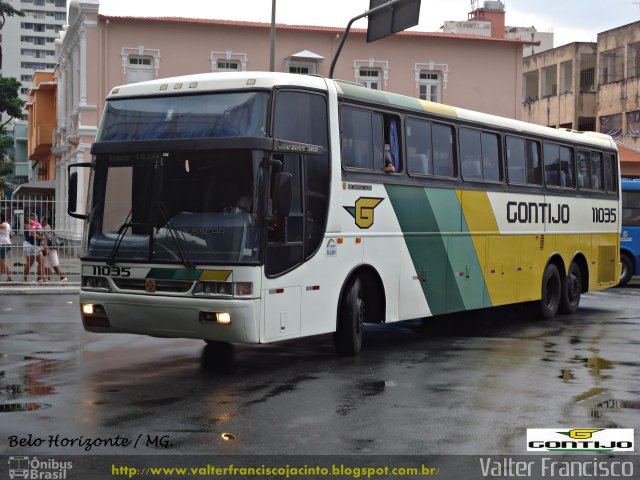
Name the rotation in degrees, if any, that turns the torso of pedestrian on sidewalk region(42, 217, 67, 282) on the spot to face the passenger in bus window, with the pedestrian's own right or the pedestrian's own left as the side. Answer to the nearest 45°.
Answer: approximately 90° to the pedestrian's own left

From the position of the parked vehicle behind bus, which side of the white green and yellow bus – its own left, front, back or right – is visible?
back

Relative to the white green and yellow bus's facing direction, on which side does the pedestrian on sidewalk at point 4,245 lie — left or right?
on its right

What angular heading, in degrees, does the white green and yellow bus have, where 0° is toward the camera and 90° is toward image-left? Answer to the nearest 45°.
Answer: approximately 45°

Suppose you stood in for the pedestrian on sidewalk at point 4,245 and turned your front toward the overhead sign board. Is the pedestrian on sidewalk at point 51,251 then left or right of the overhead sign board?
left

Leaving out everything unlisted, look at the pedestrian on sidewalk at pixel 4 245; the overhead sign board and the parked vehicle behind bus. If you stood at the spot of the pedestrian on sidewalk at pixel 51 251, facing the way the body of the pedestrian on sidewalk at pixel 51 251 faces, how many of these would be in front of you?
1

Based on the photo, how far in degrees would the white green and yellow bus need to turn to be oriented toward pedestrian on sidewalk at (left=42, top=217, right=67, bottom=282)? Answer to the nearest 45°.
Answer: approximately 90° to its right
